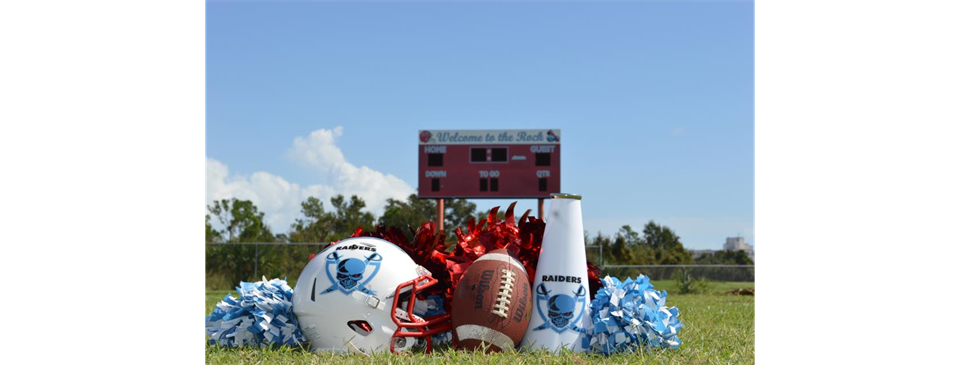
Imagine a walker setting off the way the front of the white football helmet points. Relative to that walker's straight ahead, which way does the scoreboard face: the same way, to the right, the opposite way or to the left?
to the right

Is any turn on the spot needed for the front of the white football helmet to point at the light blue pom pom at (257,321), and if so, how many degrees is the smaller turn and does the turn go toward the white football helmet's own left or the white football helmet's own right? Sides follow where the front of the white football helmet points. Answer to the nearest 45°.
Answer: approximately 135° to the white football helmet's own left

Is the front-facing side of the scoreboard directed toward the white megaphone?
yes

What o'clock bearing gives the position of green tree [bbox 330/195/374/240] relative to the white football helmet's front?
The green tree is roughly at 9 o'clock from the white football helmet.

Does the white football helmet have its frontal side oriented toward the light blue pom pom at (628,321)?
yes

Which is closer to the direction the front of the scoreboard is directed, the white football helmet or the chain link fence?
the white football helmet

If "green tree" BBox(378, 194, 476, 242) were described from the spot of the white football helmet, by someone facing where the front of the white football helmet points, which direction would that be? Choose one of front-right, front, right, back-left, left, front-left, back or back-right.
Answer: left

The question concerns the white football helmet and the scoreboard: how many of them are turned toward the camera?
1

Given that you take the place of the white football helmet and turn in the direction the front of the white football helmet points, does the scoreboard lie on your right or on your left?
on your left

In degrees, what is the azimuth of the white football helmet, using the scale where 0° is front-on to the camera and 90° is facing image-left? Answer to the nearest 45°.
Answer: approximately 270°

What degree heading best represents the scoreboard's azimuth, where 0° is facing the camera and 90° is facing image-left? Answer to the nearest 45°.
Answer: approximately 0°

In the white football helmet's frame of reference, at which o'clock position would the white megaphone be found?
The white megaphone is roughly at 12 o'clock from the white football helmet.

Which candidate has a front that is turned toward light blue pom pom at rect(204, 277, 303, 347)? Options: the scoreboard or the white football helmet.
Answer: the scoreboard

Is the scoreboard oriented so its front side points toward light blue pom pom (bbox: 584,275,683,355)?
yes

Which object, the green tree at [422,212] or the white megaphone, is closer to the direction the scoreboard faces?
the white megaphone
